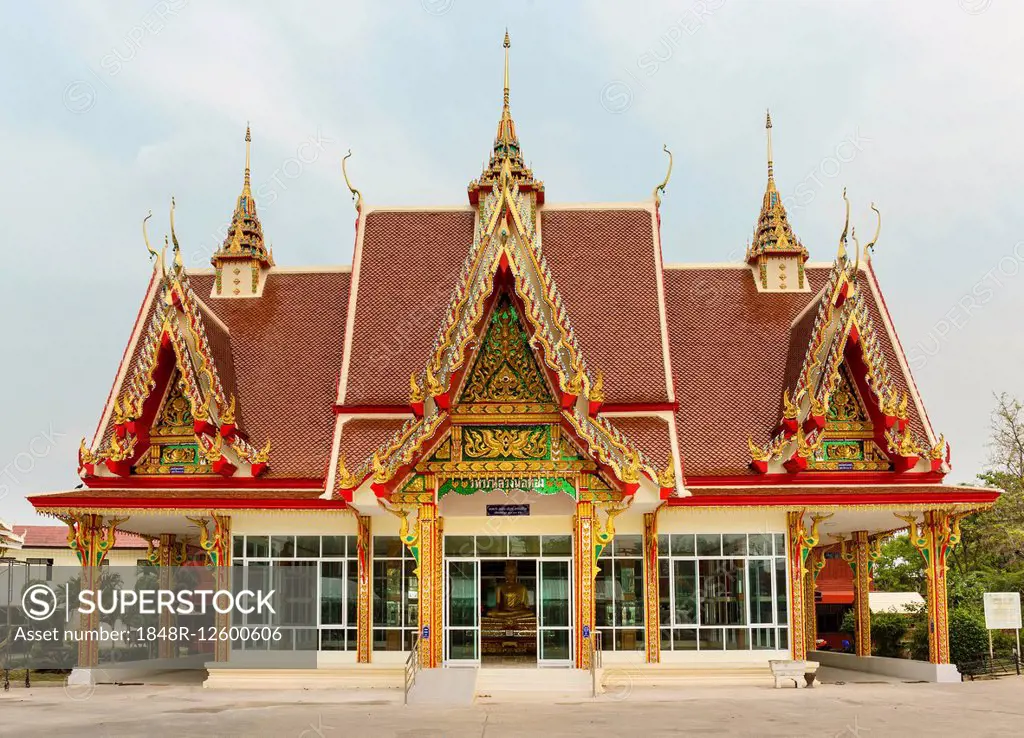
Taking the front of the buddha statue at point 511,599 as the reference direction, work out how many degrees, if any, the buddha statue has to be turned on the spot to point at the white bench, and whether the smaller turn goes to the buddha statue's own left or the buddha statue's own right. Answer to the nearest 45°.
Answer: approximately 90° to the buddha statue's own left

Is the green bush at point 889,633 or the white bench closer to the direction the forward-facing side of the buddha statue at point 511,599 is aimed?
the white bench

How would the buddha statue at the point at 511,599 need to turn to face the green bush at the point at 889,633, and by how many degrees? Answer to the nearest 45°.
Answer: approximately 135° to its left

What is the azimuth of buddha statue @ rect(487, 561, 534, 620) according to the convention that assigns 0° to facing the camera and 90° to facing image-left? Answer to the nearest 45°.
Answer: approximately 0°

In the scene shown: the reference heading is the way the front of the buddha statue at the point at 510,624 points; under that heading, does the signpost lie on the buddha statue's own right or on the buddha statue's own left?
on the buddha statue's own left

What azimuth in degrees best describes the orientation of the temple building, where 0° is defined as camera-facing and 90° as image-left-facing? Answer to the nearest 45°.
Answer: approximately 0°

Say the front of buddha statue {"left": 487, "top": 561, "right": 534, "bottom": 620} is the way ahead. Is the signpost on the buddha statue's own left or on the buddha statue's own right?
on the buddha statue's own left

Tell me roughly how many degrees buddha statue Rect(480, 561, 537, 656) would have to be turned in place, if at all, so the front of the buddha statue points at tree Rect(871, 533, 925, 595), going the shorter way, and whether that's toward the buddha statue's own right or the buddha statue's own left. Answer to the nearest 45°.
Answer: approximately 135° to the buddha statue's own left

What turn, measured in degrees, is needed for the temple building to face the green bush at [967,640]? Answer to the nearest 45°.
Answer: approximately 90° to its left
